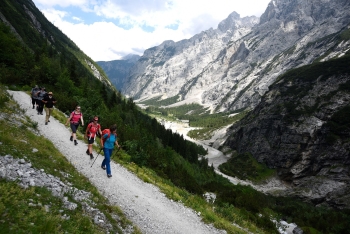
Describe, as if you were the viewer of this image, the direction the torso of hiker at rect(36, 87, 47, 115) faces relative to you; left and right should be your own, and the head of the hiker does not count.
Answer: facing the viewer and to the right of the viewer

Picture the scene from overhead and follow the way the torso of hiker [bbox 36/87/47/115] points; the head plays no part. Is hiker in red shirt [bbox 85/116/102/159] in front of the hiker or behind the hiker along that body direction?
in front

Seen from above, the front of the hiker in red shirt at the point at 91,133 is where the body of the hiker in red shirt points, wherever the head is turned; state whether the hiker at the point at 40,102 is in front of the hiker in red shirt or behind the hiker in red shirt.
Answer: behind

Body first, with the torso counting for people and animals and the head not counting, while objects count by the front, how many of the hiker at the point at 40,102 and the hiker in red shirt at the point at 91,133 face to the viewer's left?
0

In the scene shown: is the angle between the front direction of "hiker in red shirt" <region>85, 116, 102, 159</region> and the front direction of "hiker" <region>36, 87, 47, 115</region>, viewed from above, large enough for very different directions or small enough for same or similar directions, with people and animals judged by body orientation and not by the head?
same or similar directions
